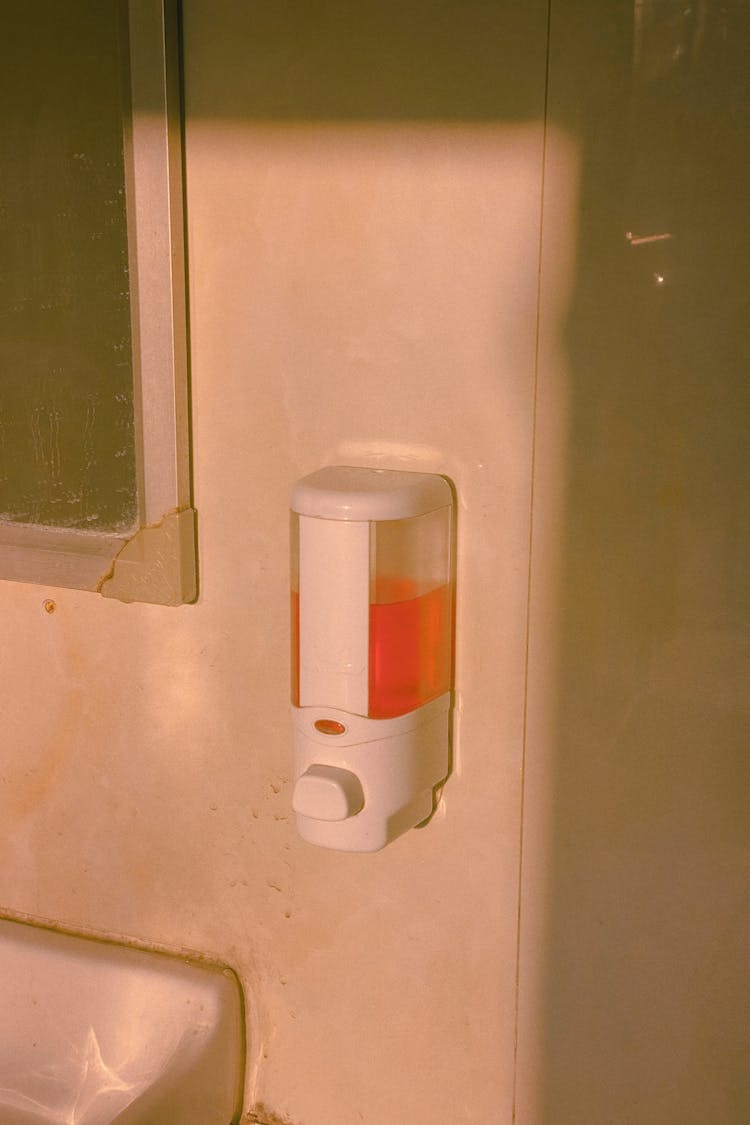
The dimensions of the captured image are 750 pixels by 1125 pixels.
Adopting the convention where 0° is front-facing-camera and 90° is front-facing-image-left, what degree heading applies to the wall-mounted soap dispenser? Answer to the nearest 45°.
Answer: approximately 45°
